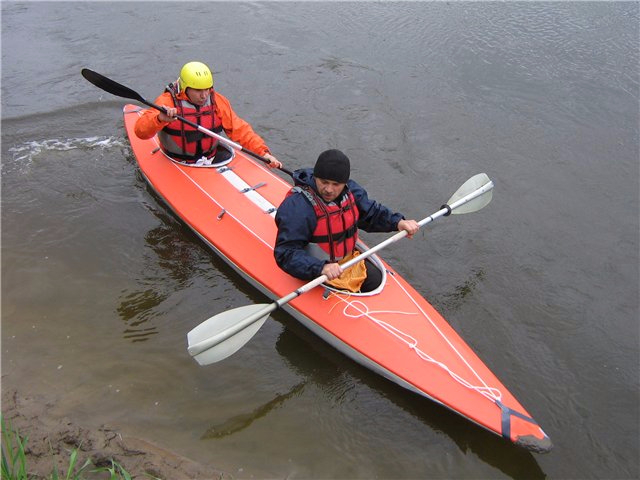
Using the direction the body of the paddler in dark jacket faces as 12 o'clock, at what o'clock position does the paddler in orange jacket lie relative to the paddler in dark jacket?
The paddler in orange jacket is roughly at 6 o'clock from the paddler in dark jacket.

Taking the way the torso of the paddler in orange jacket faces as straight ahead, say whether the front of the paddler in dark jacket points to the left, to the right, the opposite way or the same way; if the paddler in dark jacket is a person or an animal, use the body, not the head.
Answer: the same way

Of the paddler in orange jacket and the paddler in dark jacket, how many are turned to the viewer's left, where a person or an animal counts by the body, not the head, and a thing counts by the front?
0

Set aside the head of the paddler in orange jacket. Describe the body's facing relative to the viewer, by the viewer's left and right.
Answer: facing the viewer and to the right of the viewer

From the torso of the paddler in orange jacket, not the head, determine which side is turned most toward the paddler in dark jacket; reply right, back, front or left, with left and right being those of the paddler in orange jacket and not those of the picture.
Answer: front
